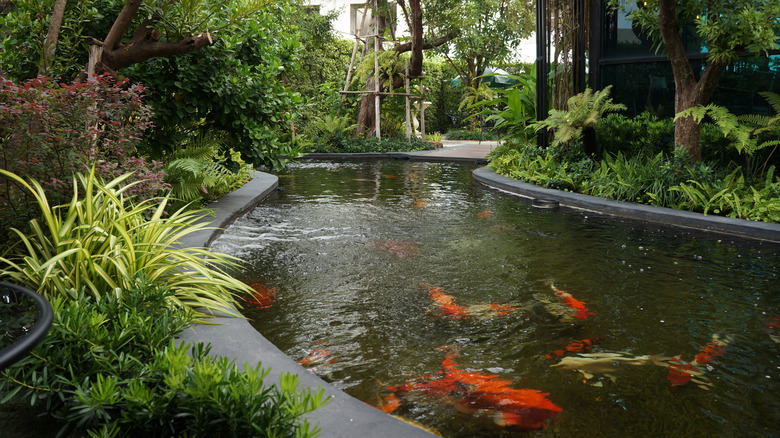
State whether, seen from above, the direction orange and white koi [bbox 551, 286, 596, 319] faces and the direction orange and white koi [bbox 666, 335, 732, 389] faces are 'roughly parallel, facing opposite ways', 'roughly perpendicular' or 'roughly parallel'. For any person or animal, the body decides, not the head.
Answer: roughly perpendicular
